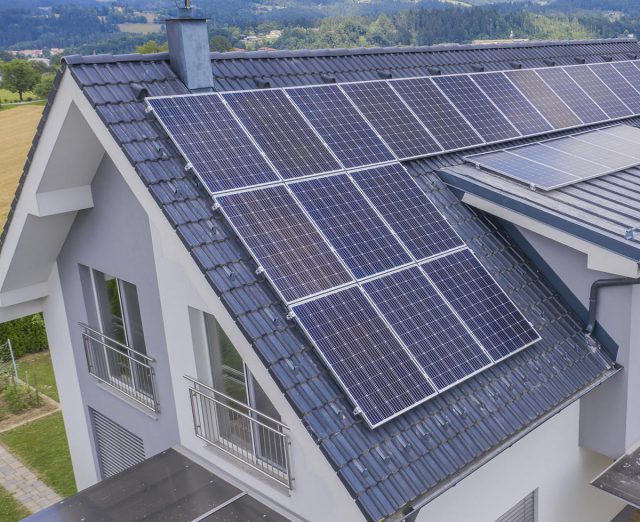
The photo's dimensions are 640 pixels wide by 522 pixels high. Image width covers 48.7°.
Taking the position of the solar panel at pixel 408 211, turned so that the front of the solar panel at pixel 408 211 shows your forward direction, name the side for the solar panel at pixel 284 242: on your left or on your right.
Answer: on your right

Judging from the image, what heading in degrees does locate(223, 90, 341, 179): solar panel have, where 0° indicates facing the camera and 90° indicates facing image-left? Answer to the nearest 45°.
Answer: approximately 315°

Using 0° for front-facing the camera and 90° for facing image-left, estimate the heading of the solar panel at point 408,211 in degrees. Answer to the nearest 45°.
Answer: approximately 315°
